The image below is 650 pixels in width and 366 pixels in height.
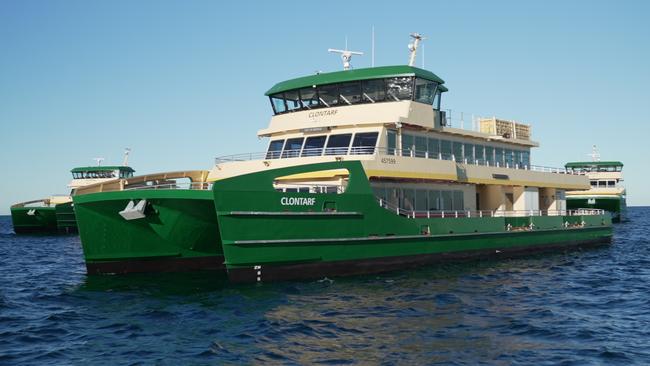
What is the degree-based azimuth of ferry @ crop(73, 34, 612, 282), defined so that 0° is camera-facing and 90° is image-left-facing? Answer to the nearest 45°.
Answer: approximately 45°
